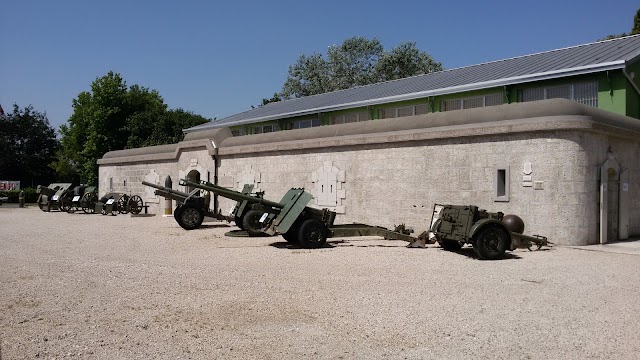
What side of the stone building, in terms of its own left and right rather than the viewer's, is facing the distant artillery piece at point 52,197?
right

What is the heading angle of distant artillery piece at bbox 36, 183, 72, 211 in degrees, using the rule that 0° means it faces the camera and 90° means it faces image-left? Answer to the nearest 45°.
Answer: approximately 45°

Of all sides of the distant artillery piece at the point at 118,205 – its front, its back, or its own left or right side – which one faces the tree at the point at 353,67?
back

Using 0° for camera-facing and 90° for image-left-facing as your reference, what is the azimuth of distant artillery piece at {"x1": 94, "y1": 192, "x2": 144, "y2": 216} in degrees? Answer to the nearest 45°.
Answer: approximately 45°

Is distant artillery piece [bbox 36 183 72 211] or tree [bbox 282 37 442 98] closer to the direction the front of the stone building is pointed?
the distant artillery piece
